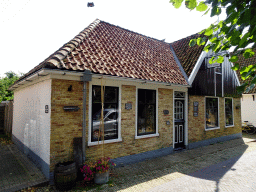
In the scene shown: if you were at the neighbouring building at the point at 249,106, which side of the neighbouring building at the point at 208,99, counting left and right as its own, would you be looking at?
left

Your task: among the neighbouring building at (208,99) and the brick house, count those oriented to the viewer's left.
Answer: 0

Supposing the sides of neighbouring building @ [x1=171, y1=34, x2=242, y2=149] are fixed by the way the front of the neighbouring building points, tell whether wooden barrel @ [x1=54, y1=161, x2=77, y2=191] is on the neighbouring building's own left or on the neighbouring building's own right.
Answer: on the neighbouring building's own right

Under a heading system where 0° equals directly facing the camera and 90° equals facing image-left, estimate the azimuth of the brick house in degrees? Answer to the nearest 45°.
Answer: approximately 315°

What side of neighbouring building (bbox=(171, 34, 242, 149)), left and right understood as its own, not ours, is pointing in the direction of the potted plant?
right

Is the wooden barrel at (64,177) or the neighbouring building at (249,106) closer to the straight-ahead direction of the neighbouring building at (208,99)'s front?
the wooden barrel

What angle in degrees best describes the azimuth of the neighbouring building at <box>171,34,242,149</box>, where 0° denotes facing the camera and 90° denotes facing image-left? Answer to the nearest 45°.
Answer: approximately 315°

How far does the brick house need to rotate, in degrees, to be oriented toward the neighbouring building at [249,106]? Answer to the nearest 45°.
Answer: approximately 90° to its left
